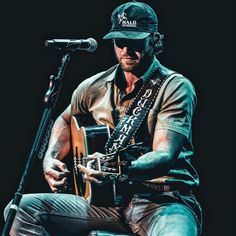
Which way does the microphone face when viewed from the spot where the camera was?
facing to the right of the viewer

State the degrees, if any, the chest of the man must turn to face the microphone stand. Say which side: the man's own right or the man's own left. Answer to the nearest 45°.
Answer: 0° — they already face it

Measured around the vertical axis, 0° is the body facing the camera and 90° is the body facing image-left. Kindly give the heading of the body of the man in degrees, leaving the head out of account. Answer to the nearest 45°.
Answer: approximately 45°

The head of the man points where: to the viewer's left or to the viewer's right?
to the viewer's left
